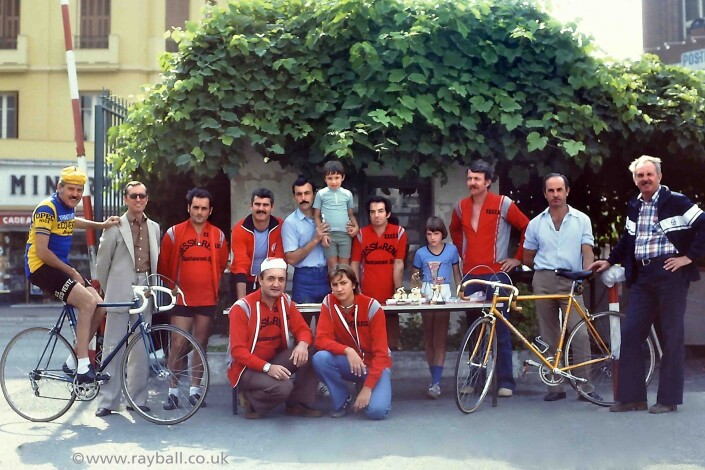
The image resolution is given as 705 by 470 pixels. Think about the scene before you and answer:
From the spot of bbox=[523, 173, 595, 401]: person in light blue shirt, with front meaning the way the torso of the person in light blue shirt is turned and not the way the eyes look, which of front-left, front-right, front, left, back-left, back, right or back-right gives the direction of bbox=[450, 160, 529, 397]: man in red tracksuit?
right

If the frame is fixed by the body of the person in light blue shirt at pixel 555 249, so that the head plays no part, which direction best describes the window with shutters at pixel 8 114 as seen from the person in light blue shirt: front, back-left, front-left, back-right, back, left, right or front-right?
back-right

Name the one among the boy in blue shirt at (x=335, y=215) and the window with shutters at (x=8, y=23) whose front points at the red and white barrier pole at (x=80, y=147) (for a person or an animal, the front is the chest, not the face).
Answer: the window with shutters

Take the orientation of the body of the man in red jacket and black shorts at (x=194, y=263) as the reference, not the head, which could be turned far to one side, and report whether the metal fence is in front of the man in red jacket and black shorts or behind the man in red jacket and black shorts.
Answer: behind

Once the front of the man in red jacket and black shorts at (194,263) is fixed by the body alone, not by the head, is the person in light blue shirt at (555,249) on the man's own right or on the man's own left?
on the man's own left

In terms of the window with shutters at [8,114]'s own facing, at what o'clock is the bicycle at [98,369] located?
The bicycle is roughly at 12 o'clock from the window with shutters.

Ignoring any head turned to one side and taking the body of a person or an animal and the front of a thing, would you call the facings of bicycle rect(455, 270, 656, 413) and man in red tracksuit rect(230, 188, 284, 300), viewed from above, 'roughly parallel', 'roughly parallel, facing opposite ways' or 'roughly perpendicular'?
roughly perpendicular

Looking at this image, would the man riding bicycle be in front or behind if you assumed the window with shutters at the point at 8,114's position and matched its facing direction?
in front

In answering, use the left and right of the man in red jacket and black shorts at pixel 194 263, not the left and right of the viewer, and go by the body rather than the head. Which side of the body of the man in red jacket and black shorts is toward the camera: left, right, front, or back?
front

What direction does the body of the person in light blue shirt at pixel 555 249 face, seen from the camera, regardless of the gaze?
toward the camera

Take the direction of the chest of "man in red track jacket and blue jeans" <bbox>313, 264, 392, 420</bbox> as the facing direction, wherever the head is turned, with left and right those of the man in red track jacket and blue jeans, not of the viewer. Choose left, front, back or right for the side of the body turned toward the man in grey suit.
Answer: right

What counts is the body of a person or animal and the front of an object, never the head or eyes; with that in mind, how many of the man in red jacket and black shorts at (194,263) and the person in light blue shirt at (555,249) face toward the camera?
2
